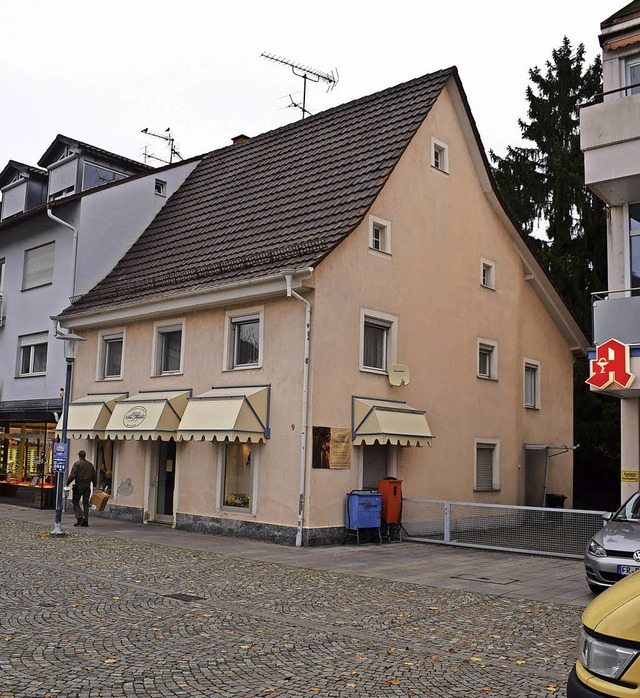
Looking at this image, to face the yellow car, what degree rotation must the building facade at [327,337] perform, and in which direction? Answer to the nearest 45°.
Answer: approximately 45° to its left

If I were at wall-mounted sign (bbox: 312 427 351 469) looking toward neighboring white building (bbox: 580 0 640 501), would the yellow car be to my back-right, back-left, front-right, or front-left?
front-right

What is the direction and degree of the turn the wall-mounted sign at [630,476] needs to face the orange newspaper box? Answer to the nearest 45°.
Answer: approximately 90° to its right

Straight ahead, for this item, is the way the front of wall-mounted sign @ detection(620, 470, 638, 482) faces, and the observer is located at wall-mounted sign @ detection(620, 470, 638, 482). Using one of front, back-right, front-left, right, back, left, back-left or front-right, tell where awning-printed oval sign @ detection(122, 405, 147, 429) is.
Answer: right

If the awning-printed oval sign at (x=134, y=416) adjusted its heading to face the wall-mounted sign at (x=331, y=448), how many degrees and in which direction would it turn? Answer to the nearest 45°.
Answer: approximately 90° to its left

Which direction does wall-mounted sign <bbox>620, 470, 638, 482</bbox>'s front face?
toward the camera

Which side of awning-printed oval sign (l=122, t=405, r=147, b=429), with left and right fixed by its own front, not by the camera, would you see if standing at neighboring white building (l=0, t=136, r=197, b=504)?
right

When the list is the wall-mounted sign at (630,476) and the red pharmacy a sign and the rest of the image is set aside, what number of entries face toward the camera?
2

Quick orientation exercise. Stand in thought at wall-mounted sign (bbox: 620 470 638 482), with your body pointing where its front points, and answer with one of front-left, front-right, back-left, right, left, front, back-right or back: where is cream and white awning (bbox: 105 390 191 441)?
right

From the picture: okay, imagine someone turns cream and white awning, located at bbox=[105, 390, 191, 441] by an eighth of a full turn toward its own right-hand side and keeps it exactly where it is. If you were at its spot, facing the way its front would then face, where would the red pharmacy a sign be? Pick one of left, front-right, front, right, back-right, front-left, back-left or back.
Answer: back-left

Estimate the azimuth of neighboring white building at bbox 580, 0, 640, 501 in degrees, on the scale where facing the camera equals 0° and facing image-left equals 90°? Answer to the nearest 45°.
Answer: approximately 45°

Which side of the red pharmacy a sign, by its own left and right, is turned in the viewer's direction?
front

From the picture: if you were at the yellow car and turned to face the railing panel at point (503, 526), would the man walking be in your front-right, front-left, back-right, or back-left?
front-left

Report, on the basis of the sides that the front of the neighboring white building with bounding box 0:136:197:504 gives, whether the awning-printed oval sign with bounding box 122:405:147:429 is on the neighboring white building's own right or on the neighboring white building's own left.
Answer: on the neighboring white building's own left

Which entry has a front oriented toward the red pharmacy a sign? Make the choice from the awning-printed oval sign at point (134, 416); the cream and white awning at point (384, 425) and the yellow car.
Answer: the cream and white awning

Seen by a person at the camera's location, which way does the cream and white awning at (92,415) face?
facing the viewer and to the left of the viewer
